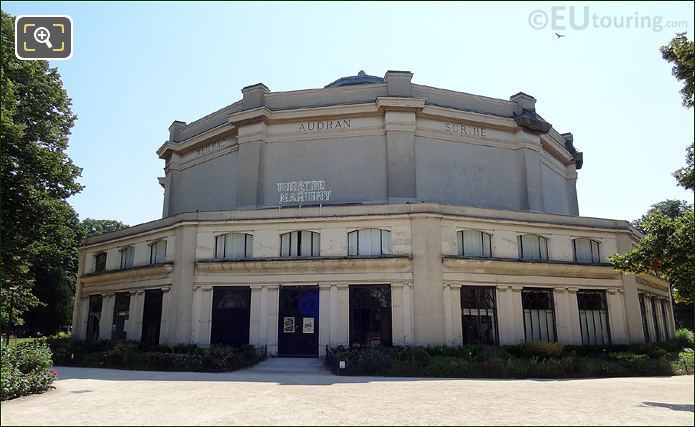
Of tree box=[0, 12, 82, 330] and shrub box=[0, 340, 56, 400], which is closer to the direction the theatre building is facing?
the shrub

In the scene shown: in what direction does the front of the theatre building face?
toward the camera

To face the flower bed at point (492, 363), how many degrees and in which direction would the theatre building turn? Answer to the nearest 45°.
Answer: approximately 45° to its left

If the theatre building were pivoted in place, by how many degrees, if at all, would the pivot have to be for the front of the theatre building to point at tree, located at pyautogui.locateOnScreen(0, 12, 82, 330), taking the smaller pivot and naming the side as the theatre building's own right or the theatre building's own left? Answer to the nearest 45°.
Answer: approximately 90° to the theatre building's own right

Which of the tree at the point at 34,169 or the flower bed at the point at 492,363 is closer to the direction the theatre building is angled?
the flower bed

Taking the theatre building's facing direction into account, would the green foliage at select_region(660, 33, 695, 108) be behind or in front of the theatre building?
in front

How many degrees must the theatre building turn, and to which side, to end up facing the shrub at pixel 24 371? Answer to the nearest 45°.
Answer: approximately 45° to its right
